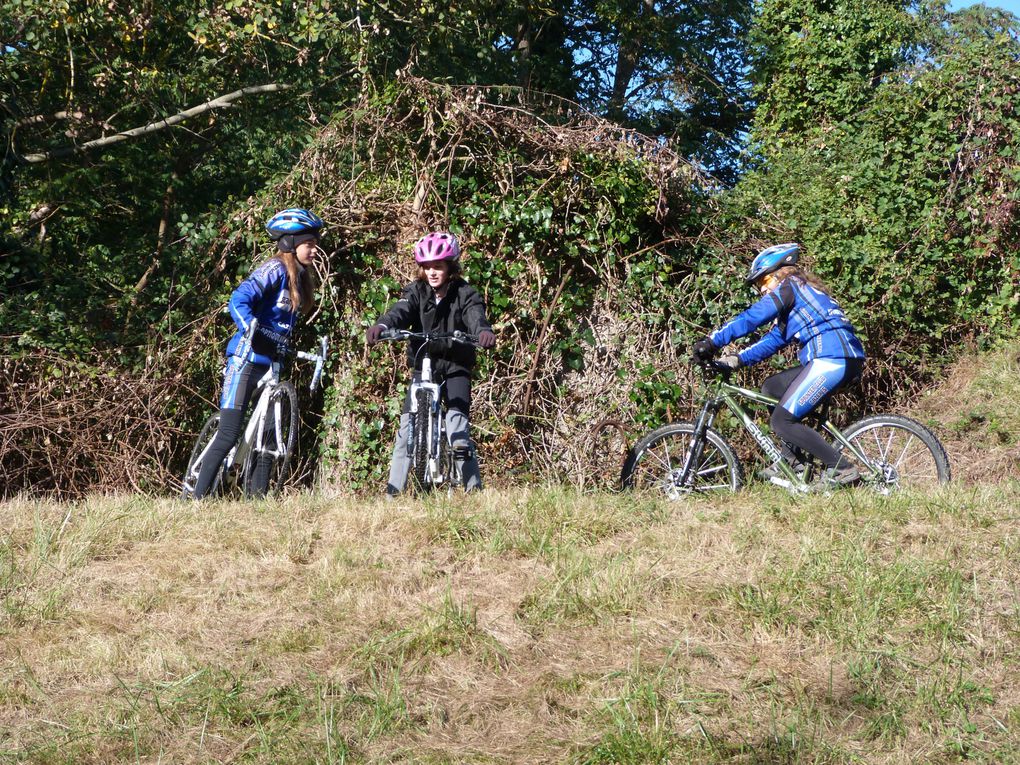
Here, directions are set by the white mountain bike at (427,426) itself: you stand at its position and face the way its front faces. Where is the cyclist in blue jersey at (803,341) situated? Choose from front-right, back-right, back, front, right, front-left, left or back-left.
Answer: left

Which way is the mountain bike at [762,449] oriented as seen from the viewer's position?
to the viewer's left

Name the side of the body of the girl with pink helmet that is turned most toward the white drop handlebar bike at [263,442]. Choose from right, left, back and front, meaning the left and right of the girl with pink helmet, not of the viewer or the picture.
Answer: right

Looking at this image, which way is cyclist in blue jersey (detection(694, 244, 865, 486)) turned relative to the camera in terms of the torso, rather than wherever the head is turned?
to the viewer's left

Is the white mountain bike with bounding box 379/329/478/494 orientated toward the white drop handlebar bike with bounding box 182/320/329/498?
no

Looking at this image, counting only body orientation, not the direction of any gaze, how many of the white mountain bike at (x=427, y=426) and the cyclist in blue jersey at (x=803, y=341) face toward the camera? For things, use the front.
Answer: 1

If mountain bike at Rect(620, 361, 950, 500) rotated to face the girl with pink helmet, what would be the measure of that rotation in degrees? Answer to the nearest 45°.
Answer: approximately 45° to its left

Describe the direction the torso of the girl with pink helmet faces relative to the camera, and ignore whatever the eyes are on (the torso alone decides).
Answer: toward the camera

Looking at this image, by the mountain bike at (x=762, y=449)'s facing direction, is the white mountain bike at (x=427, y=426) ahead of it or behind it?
ahead

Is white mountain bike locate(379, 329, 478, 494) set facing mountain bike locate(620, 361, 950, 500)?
no

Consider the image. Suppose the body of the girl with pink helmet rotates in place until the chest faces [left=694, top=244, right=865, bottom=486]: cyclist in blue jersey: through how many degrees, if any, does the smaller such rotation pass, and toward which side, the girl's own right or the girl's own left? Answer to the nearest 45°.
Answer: approximately 90° to the girl's own left

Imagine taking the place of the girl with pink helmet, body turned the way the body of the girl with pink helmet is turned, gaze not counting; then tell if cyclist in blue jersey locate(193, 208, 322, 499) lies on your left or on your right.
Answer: on your right

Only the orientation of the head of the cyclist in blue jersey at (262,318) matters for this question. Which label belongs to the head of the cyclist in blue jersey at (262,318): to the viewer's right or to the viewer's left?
to the viewer's right

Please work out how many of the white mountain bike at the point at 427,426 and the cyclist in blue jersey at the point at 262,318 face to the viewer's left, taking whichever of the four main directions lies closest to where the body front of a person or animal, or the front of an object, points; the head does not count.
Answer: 0
